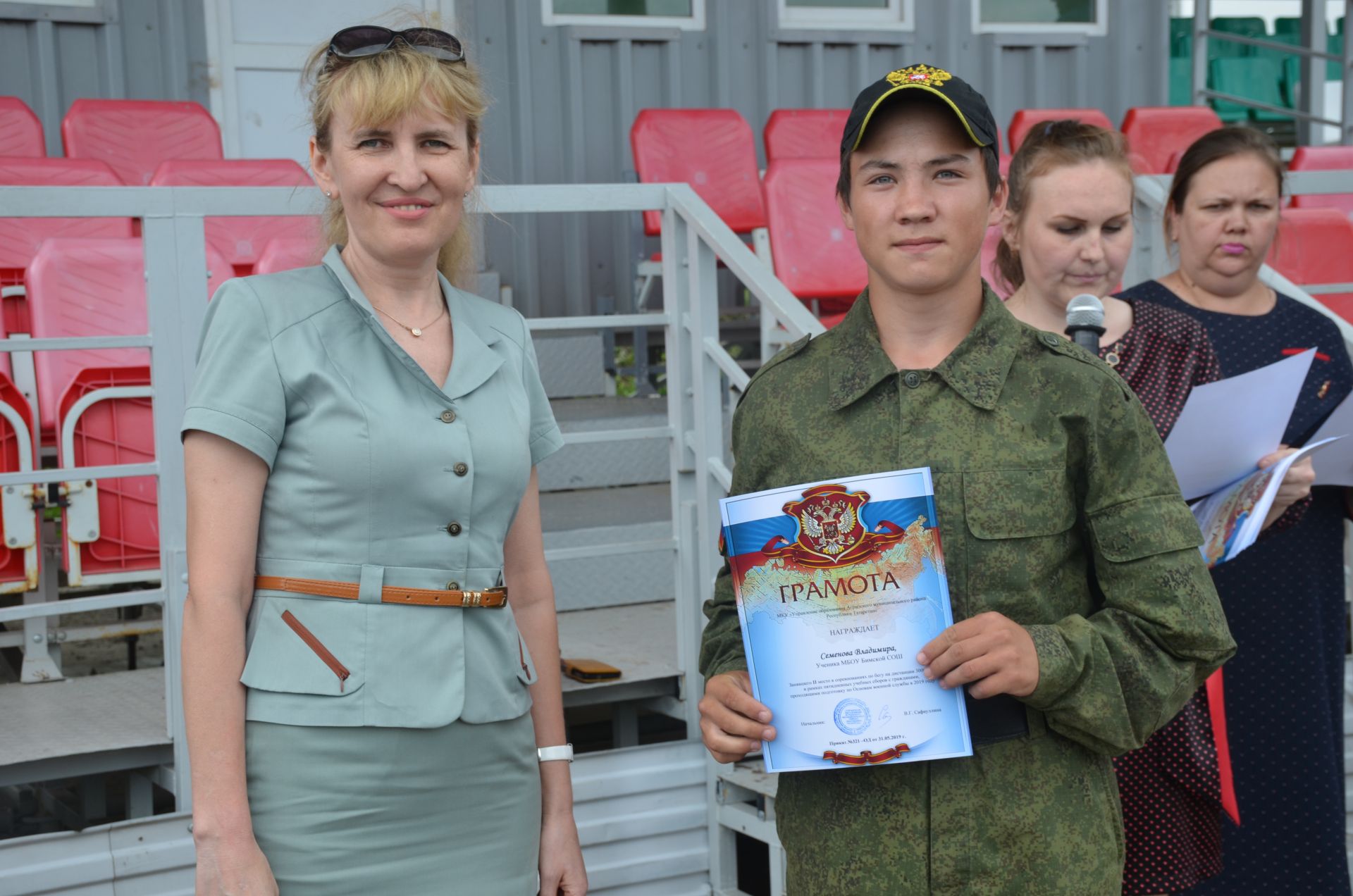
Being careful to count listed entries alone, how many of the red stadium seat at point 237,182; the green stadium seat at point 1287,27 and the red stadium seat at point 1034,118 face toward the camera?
3

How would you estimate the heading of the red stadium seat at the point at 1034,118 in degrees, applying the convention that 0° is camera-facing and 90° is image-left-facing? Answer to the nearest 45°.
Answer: approximately 0°

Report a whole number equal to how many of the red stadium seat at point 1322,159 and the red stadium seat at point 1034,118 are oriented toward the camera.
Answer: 2

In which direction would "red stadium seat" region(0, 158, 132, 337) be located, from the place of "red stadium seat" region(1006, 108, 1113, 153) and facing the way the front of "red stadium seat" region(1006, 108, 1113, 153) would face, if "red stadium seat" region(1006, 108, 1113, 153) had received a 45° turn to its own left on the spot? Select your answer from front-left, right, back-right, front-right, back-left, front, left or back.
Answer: right

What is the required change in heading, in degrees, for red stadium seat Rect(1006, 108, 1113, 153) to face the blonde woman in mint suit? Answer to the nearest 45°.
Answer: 0° — it already faces them

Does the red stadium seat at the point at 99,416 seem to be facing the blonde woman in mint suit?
yes

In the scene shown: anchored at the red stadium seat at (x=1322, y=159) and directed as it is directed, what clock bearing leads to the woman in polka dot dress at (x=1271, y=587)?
The woman in polka dot dress is roughly at 12 o'clock from the red stadium seat.

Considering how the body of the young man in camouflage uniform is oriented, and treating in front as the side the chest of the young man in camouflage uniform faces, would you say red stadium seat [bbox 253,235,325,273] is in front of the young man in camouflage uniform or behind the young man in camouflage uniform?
behind

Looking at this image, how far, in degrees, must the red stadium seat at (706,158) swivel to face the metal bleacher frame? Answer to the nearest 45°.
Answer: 0° — it already faces it

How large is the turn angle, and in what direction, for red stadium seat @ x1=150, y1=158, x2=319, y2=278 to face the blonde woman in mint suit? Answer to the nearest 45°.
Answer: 0° — it already faces them

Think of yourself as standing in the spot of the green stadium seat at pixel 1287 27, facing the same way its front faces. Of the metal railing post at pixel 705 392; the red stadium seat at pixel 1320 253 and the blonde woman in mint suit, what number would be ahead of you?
3

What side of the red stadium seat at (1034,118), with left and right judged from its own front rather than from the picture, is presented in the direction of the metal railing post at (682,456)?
front
